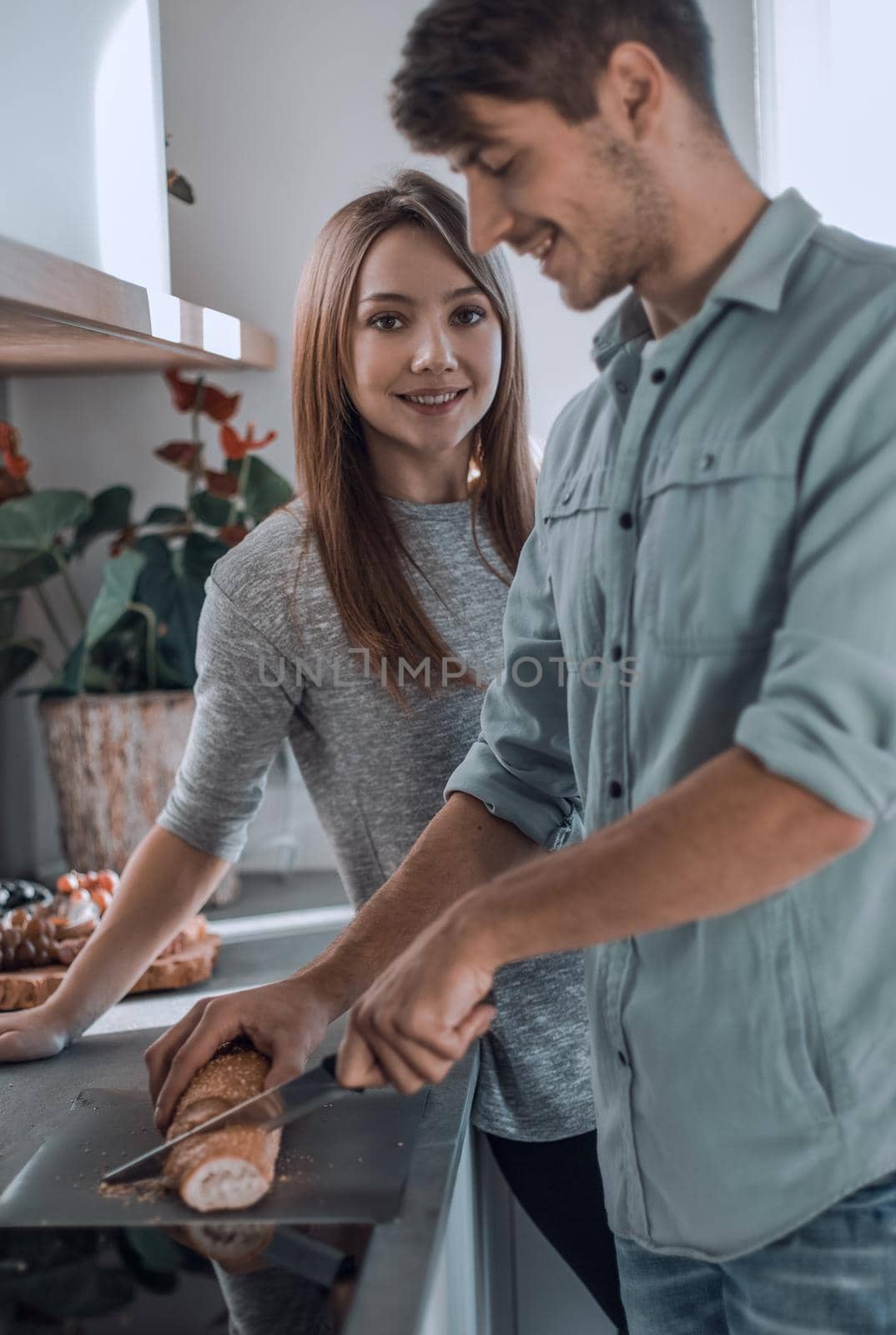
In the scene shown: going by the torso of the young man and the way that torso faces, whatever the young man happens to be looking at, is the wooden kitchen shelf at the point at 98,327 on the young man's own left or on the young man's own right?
on the young man's own right

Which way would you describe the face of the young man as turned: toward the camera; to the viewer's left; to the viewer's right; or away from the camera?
to the viewer's left

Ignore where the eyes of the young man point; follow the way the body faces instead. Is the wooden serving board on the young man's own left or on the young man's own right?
on the young man's own right

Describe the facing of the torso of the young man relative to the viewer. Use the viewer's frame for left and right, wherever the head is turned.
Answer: facing the viewer and to the left of the viewer

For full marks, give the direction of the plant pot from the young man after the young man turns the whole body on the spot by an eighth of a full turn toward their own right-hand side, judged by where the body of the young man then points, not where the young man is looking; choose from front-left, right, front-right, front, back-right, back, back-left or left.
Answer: front-right

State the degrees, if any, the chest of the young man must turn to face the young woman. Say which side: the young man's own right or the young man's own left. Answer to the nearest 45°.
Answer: approximately 90° to the young man's own right

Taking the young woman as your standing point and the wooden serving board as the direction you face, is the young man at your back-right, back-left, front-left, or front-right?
back-left
